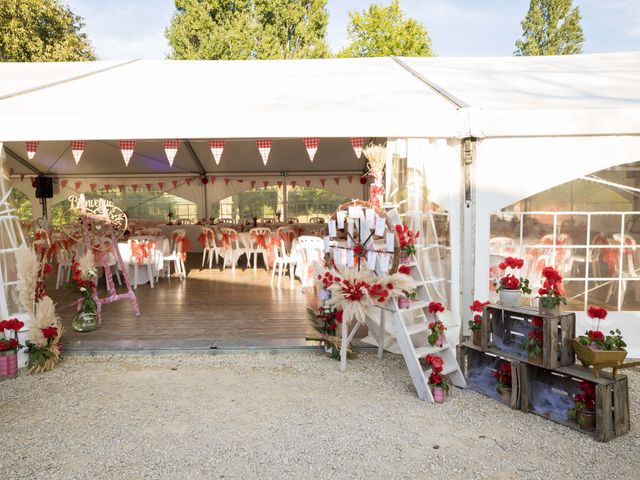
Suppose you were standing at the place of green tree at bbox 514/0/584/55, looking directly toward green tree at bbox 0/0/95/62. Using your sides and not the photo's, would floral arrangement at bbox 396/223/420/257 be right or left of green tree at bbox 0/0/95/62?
left

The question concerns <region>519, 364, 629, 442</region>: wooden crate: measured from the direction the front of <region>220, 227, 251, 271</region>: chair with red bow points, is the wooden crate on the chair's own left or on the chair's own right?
on the chair's own right

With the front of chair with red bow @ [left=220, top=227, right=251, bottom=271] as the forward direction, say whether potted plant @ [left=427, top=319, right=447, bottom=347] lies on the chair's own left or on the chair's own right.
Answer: on the chair's own right

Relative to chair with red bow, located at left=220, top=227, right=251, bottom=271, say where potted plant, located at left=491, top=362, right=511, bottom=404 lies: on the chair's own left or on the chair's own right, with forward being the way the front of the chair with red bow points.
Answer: on the chair's own right

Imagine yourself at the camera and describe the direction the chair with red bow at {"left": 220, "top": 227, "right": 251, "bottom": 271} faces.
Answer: facing away from the viewer and to the right of the viewer

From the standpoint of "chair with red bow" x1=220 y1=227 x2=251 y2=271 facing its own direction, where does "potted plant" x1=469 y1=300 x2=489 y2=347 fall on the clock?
The potted plant is roughly at 4 o'clock from the chair with red bow.

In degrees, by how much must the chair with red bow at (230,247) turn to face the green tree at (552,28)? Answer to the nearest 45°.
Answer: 0° — it already faces it

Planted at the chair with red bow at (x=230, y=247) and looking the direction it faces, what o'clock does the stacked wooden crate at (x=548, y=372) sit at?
The stacked wooden crate is roughly at 4 o'clock from the chair with red bow.

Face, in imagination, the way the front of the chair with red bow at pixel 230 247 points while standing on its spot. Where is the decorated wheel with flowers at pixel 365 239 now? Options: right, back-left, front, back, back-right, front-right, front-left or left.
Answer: back-right

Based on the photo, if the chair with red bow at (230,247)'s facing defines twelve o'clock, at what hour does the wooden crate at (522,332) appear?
The wooden crate is roughly at 4 o'clock from the chair with red bow.
